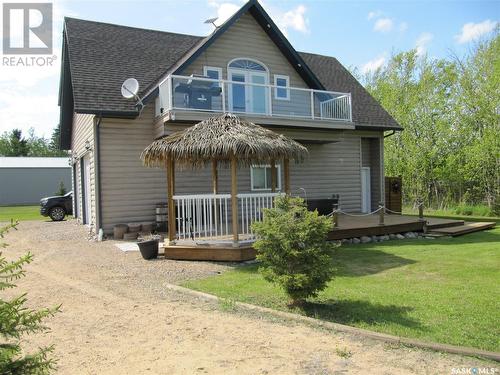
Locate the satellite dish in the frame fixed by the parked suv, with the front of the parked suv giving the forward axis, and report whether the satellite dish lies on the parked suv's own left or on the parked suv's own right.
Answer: on the parked suv's own left

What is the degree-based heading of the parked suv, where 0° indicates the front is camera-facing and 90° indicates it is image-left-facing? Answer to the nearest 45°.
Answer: approximately 45°

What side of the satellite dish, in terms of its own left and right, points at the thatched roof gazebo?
left

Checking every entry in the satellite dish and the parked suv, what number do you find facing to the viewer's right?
0

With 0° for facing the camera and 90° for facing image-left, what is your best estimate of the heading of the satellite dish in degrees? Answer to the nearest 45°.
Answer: approximately 45°
